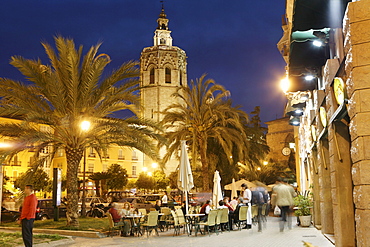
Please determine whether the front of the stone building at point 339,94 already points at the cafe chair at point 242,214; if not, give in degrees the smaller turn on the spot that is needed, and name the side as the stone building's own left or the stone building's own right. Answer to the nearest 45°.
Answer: approximately 45° to the stone building's own right

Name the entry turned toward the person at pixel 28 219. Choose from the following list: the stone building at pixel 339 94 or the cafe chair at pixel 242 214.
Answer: the stone building

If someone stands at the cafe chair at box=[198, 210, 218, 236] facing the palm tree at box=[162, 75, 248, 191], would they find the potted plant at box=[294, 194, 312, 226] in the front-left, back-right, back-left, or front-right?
front-right

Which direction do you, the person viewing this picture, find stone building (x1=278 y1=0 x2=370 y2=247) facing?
facing to the left of the viewer

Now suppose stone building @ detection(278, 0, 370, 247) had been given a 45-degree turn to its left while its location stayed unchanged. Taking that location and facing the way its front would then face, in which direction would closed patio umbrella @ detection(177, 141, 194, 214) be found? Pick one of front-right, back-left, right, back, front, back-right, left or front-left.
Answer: right

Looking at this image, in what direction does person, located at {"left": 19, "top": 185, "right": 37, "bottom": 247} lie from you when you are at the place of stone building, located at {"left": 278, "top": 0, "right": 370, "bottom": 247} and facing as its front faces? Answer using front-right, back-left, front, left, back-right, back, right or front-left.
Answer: front
